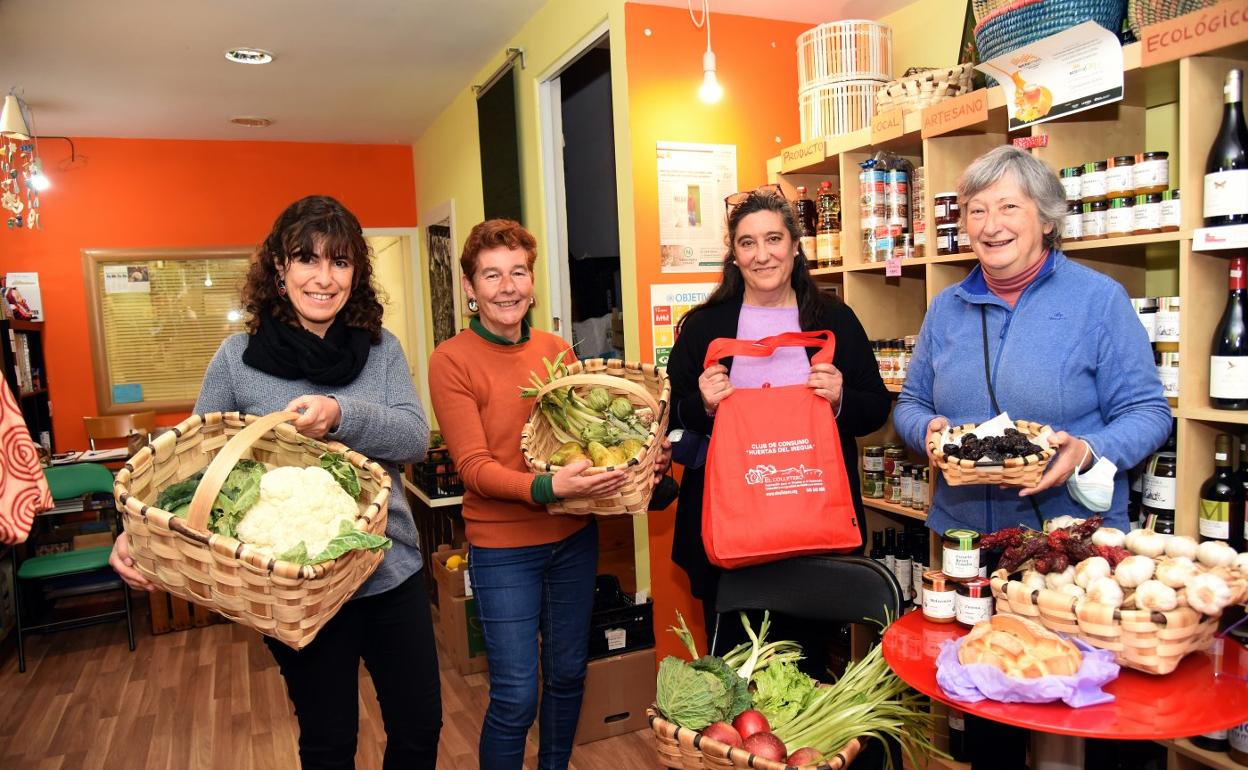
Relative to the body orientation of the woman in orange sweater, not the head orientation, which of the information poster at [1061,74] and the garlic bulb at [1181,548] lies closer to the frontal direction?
the garlic bulb

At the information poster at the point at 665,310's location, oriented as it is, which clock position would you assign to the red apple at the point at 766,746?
The red apple is roughly at 12 o'clock from the information poster.

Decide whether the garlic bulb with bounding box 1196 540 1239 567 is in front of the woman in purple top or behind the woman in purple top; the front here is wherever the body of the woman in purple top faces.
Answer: in front

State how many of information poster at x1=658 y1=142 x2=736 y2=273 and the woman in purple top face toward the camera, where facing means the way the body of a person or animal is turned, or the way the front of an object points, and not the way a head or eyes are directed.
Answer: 2

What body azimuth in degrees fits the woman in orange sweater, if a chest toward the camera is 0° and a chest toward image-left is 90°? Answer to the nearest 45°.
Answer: approximately 315°

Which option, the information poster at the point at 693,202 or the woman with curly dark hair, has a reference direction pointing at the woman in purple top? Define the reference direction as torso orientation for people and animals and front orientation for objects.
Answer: the information poster

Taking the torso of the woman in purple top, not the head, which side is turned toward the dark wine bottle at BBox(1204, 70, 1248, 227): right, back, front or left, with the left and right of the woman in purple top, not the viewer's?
left

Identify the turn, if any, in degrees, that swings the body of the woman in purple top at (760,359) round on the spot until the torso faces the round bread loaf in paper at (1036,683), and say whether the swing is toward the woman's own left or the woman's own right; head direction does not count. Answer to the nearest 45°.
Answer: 0° — they already face it

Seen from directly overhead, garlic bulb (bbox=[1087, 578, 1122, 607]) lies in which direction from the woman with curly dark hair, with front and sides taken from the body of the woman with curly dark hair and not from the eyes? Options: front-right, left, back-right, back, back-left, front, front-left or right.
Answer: front-left

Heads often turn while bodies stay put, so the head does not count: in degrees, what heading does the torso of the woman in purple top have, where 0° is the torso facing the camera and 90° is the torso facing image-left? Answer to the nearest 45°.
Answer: approximately 0°
